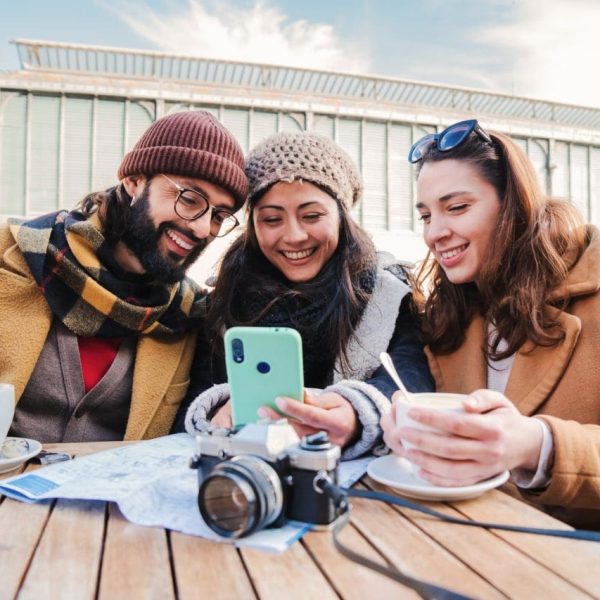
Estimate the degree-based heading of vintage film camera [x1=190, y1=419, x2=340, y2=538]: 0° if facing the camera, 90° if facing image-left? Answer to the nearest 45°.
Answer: approximately 45°

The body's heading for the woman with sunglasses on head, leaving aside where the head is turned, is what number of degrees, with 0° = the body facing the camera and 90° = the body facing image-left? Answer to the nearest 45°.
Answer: approximately 45°

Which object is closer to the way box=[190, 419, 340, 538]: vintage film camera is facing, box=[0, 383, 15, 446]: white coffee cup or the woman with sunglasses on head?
the white coffee cup

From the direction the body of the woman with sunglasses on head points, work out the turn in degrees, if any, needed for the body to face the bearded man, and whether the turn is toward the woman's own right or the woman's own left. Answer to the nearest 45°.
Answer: approximately 45° to the woman's own right

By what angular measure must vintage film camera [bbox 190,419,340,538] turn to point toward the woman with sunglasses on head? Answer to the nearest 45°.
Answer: approximately 180°

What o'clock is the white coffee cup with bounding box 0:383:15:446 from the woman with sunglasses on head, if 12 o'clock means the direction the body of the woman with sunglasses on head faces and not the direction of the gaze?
The white coffee cup is roughly at 12 o'clock from the woman with sunglasses on head.

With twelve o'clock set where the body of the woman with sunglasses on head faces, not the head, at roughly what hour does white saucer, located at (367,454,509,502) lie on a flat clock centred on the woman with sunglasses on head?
The white saucer is roughly at 11 o'clock from the woman with sunglasses on head.
